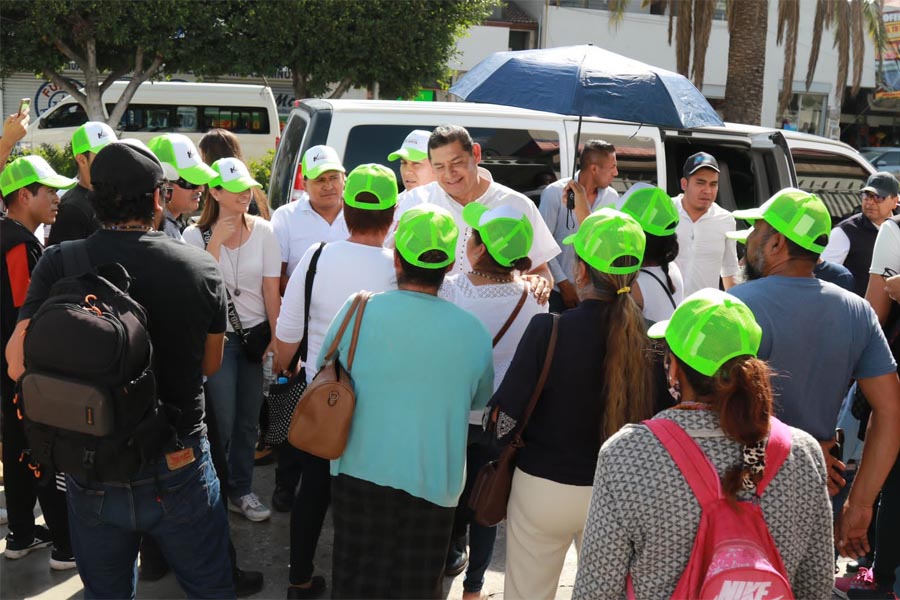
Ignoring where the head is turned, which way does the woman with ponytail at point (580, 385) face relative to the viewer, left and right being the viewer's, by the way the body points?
facing away from the viewer and to the left of the viewer

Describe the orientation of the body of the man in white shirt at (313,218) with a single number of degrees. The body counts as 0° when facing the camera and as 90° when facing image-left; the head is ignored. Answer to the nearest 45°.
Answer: approximately 315°

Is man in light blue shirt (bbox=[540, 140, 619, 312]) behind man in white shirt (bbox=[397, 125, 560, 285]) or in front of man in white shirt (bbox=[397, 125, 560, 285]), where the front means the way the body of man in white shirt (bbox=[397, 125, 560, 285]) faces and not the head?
behind

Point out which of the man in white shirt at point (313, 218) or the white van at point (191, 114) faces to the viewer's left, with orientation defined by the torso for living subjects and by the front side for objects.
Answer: the white van

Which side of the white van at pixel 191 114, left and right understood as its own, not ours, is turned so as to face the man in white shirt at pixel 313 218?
left

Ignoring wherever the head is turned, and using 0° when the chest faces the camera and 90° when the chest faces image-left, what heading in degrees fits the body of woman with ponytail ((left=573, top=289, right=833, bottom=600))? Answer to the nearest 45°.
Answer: approximately 135°

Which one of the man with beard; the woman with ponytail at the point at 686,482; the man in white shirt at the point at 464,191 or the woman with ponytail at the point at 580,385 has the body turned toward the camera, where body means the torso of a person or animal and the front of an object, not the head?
the man in white shirt

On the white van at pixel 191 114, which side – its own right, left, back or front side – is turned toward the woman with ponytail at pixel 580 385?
left
